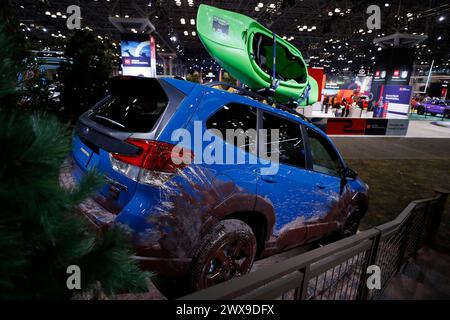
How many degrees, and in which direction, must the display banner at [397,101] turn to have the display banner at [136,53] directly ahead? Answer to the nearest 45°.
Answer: approximately 45° to its right

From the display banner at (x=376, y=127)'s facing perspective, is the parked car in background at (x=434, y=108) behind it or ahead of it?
behind

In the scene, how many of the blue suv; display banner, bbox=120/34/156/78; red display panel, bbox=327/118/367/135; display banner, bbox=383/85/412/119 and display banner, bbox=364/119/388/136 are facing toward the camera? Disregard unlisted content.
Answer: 4

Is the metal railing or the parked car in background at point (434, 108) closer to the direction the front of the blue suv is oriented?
the parked car in background

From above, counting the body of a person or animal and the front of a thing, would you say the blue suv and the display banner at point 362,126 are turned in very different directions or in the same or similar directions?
very different directions

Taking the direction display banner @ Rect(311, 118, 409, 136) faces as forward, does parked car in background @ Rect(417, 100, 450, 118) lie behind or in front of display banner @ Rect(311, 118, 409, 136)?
behind

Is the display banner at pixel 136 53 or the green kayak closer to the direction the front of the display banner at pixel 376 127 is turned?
the green kayak

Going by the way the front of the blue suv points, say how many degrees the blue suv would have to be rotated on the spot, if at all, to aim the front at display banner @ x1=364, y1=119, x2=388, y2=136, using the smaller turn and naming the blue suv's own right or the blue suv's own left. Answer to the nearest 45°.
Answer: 0° — it already faces it

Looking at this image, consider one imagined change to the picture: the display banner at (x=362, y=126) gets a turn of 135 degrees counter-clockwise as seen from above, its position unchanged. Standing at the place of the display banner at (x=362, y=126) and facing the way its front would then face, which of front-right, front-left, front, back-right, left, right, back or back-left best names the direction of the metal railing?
back-right

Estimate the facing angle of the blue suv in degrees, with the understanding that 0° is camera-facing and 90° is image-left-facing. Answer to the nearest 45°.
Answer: approximately 225°

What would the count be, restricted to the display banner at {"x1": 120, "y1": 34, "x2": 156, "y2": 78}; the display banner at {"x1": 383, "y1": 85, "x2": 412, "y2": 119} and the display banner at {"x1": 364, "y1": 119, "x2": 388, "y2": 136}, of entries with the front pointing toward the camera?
3
